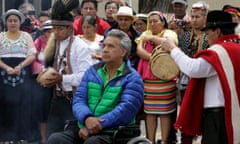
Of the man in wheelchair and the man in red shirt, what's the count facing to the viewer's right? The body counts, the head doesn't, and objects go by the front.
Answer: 0

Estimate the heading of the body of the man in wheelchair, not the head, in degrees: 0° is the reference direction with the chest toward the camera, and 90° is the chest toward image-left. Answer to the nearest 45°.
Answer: approximately 45°

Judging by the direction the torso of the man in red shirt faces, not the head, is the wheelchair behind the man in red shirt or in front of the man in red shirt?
in front

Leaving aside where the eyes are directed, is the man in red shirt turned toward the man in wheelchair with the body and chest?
yes
